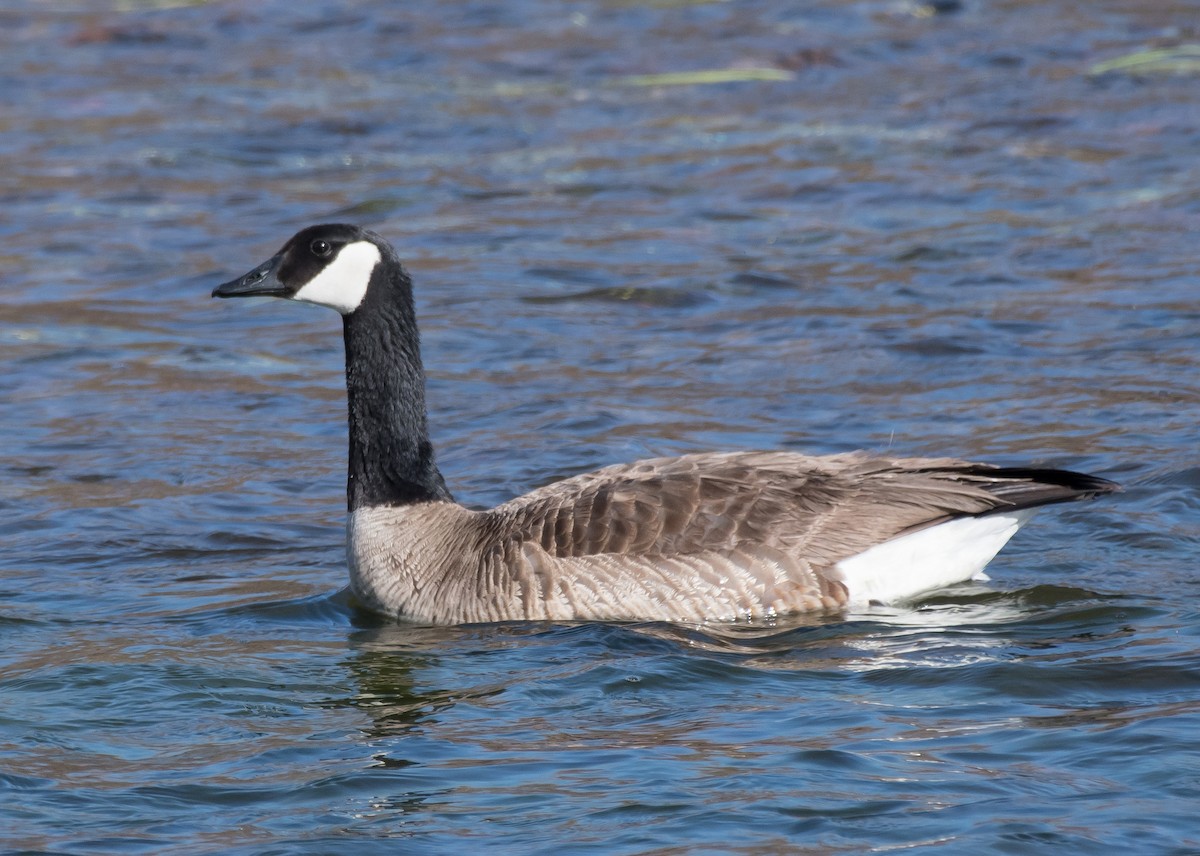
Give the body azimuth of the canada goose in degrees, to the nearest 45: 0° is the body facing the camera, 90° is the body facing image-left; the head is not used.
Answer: approximately 90°
